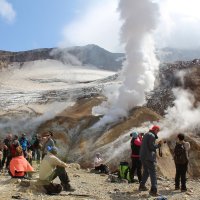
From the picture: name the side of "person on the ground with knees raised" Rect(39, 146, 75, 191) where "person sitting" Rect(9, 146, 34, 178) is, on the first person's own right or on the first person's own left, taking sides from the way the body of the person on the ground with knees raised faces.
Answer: on the first person's own left

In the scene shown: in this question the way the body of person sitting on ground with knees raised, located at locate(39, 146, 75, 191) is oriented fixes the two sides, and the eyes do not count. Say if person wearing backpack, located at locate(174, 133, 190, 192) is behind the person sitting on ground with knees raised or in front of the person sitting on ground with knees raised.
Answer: in front

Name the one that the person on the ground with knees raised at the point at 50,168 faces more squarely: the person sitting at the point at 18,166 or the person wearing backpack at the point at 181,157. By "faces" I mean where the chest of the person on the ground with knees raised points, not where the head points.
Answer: the person wearing backpack

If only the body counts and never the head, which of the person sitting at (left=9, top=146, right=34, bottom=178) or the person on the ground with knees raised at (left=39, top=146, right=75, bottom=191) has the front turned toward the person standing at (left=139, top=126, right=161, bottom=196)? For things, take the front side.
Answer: the person on the ground with knees raised

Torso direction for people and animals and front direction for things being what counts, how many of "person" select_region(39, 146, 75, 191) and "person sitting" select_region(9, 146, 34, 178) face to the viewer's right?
1

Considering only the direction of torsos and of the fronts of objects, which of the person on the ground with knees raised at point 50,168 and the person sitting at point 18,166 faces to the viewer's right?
the person on the ground with knees raised

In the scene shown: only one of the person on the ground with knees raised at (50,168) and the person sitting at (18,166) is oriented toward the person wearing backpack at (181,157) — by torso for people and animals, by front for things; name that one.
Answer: the person on the ground with knees raised

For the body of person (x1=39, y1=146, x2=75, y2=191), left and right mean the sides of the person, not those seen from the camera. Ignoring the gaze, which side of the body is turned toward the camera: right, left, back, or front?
right
